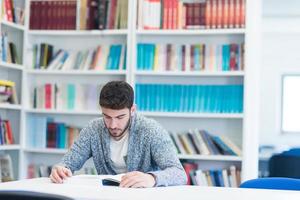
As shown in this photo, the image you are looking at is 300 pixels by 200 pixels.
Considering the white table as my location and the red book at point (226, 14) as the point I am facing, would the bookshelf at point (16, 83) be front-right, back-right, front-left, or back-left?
front-left

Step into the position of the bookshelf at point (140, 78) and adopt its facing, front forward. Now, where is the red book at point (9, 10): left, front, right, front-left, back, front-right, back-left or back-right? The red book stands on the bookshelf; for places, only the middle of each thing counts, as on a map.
right

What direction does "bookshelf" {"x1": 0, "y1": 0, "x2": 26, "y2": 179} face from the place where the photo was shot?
facing the viewer and to the right of the viewer

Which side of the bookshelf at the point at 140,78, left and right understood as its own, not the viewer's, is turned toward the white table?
front

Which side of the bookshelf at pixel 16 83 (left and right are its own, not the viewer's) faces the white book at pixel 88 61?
front

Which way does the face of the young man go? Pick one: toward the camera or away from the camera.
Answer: toward the camera

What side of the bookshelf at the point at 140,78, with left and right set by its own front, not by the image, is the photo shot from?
front

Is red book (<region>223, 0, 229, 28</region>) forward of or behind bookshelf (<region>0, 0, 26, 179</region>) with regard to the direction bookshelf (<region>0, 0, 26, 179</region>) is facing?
forward
